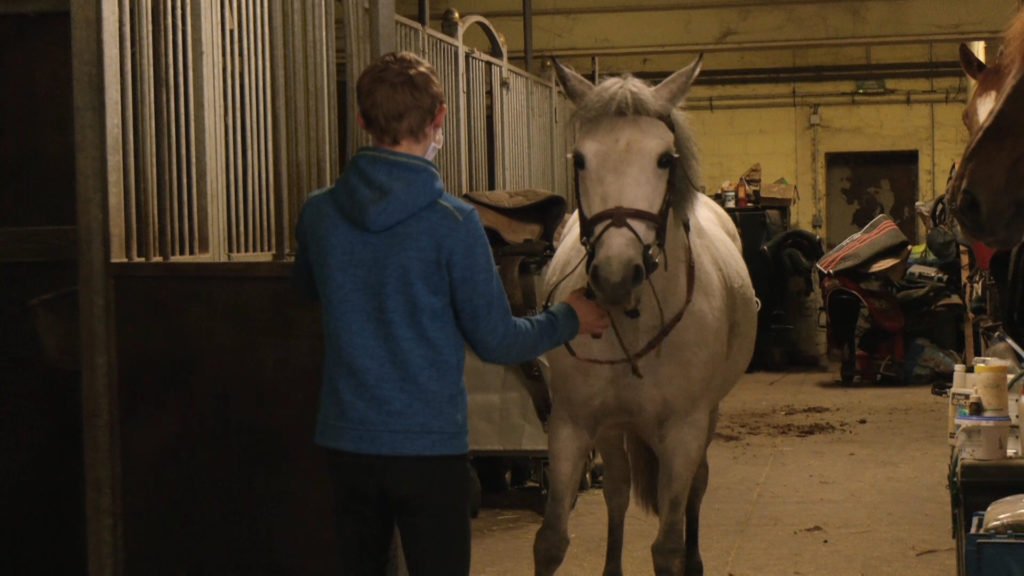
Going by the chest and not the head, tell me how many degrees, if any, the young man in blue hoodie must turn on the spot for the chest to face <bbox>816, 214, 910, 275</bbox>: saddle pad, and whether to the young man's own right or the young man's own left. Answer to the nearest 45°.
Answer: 0° — they already face it

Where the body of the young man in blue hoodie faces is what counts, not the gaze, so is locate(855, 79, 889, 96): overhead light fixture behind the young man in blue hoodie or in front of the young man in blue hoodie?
in front

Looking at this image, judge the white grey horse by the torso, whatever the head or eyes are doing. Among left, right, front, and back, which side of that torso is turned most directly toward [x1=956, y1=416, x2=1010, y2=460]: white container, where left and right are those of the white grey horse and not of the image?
left

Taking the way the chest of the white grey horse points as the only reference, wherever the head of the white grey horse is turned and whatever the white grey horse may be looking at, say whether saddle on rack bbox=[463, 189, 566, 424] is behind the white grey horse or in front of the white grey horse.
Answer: behind

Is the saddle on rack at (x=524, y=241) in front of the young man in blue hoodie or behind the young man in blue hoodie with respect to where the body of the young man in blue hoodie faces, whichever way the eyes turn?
in front

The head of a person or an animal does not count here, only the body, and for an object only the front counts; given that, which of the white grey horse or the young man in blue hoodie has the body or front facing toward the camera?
the white grey horse

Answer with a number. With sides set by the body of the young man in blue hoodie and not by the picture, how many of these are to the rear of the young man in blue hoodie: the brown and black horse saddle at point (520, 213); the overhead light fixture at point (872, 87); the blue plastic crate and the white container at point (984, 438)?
0

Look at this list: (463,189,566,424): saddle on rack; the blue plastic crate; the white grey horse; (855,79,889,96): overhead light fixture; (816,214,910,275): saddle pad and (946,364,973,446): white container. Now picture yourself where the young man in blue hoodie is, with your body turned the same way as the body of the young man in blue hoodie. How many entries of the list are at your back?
0

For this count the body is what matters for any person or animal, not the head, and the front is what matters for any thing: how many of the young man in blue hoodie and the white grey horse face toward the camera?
1

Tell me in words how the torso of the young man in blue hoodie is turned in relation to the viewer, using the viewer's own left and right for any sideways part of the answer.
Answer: facing away from the viewer and to the right of the viewer

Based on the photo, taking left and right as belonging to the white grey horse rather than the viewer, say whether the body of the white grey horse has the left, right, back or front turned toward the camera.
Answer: front

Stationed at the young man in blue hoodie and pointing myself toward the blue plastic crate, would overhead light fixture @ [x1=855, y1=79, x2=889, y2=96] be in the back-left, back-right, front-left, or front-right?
front-left

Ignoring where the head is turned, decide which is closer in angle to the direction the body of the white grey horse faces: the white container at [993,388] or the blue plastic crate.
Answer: the blue plastic crate

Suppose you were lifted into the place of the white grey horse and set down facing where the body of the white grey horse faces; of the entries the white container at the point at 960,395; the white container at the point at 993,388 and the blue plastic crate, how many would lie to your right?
0

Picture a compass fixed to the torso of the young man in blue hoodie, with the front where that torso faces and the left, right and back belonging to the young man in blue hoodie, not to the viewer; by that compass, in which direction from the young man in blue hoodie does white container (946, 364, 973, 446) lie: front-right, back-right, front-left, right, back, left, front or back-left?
front

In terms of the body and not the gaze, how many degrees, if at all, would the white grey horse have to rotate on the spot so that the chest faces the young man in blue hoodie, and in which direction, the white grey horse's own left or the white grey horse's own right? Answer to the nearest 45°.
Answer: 0° — it already faces them

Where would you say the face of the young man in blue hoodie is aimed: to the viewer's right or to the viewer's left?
to the viewer's right
